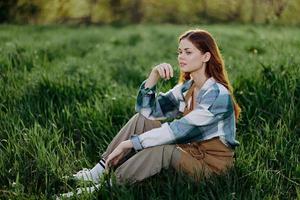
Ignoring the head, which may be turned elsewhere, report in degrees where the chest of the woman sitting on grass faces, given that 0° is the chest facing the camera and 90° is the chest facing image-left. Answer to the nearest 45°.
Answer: approximately 45°
